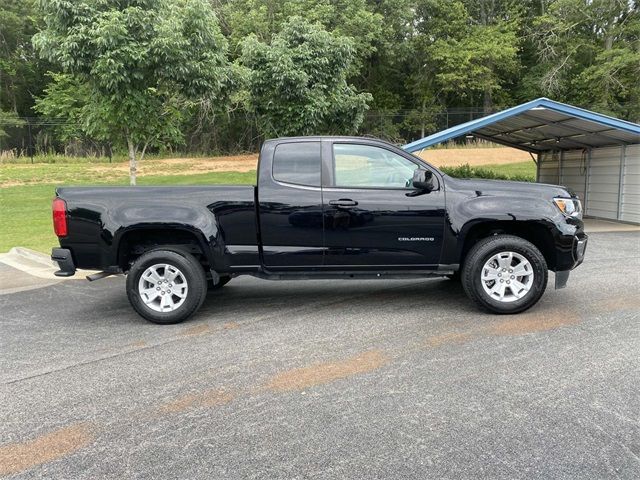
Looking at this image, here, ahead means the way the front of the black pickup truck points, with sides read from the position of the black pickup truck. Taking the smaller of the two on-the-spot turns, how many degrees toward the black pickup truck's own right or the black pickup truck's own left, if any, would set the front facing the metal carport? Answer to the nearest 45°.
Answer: approximately 45° to the black pickup truck's own left

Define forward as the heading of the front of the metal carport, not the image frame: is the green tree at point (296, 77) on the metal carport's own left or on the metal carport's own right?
on the metal carport's own right

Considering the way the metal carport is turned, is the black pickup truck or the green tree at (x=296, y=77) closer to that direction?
the black pickup truck

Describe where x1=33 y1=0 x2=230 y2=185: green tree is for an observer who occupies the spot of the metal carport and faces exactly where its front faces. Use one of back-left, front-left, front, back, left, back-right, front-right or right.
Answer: front-right

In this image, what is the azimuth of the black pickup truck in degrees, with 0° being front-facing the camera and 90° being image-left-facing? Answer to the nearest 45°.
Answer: approximately 270°

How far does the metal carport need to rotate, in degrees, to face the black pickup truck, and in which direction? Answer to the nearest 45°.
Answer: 0° — it already faces it

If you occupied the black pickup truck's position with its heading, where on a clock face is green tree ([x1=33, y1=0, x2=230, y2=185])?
The green tree is roughly at 8 o'clock from the black pickup truck.

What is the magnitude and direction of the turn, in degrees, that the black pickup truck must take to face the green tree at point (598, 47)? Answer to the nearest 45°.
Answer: approximately 45° to its left

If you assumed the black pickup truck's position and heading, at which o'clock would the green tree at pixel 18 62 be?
The green tree is roughly at 8 o'clock from the black pickup truck.

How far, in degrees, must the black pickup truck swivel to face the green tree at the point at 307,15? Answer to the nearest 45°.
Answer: approximately 90° to its left

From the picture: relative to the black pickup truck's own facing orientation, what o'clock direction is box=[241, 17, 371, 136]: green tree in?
The green tree is roughly at 9 o'clock from the black pickup truck.
